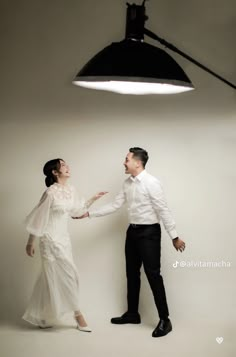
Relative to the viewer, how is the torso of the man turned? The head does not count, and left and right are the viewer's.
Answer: facing the viewer and to the left of the viewer

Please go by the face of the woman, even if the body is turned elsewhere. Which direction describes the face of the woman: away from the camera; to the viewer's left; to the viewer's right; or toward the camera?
to the viewer's right

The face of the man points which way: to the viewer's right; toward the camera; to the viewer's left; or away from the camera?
to the viewer's left

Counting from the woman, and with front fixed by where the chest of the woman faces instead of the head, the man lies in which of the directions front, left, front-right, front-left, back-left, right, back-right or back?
front-left

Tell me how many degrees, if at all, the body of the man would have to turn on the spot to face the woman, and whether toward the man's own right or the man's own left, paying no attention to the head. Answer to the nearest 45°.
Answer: approximately 45° to the man's own right

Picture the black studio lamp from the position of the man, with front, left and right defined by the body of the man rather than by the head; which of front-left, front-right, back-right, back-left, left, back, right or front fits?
front-left

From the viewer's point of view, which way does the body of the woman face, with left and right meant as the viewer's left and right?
facing the viewer and to the right of the viewer

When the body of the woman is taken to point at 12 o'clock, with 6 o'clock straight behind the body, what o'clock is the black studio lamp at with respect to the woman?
The black studio lamp is roughly at 1 o'clock from the woman.

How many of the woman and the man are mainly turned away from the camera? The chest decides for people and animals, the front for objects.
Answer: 0
